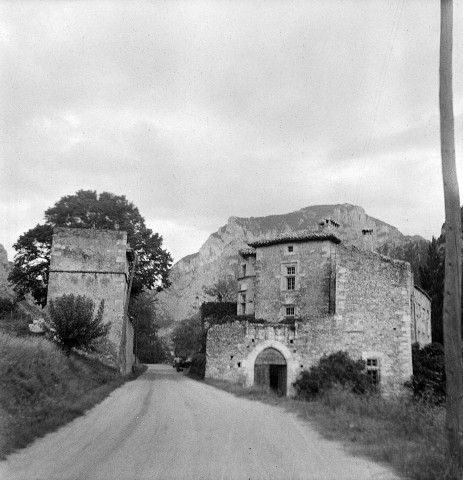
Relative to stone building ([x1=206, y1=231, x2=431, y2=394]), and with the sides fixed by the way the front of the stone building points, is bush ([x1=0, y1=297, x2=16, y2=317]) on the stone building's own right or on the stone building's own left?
on the stone building's own right

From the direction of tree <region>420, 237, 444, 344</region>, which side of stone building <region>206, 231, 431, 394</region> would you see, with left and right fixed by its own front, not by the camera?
back

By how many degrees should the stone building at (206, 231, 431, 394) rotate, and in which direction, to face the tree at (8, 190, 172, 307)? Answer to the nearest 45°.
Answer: approximately 45° to its right

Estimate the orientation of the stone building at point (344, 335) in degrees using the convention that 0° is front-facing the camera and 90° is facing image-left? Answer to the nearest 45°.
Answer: approximately 45°
